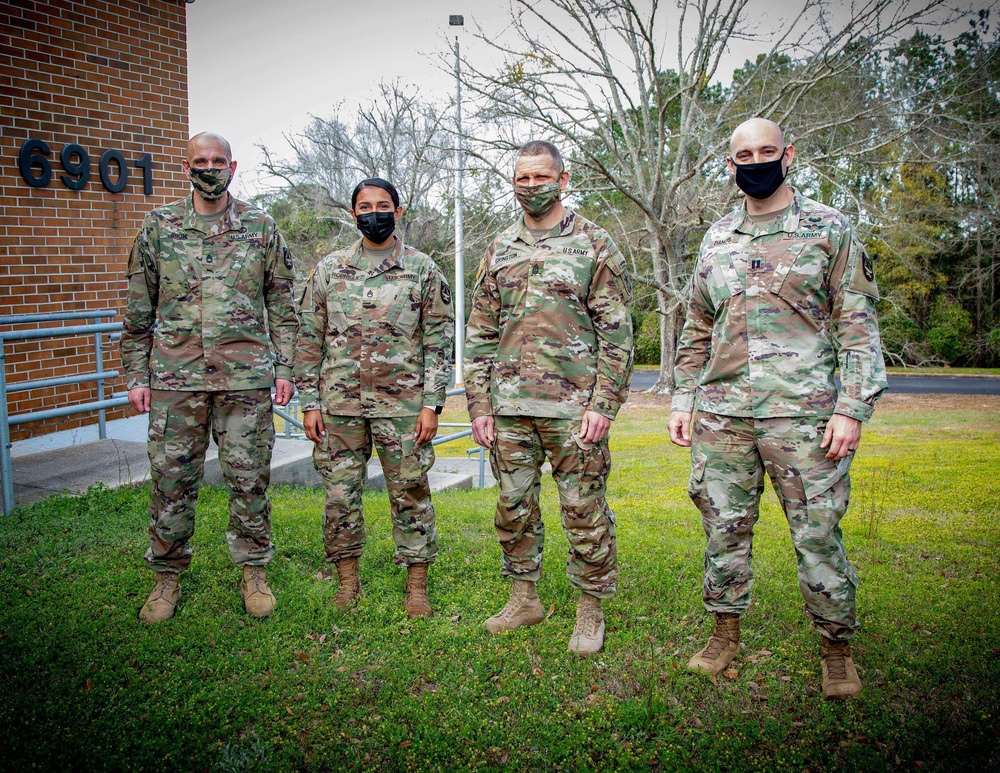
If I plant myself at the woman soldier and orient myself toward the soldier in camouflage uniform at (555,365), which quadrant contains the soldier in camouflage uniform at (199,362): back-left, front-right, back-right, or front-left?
back-right

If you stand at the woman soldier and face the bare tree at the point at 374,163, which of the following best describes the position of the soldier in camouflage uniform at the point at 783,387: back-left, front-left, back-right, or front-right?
back-right

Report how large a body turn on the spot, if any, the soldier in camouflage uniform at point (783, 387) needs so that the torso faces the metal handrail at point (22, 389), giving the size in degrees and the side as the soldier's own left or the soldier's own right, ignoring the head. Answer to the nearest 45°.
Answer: approximately 90° to the soldier's own right

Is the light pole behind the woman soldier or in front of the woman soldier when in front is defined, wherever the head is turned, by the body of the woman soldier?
behind

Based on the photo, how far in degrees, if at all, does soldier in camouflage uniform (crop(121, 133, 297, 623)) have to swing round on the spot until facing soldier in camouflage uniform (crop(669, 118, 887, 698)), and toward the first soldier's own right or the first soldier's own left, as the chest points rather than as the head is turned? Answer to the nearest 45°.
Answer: approximately 45° to the first soldier's own left

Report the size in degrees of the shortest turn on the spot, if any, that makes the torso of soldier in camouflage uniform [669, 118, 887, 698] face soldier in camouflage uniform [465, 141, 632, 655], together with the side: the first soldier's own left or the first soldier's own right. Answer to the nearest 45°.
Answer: approximately 90° to the first soldier's own right

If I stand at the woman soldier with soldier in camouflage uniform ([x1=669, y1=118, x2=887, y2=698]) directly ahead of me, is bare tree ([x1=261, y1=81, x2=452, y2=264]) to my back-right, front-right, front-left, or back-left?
back-left

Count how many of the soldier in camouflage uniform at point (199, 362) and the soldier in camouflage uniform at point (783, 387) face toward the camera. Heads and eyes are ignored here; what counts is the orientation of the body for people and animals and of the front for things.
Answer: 2

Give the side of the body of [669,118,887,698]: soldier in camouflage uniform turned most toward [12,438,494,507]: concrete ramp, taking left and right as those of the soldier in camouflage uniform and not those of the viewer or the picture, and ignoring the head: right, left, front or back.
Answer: right

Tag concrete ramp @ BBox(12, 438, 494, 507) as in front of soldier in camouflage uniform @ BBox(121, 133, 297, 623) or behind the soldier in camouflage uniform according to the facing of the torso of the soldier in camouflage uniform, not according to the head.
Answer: behind

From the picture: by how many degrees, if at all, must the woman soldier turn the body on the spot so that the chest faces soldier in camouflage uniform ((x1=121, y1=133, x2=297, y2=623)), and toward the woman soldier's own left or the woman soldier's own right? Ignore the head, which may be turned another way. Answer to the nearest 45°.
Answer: approximately 90° to the woman soldier's own right
